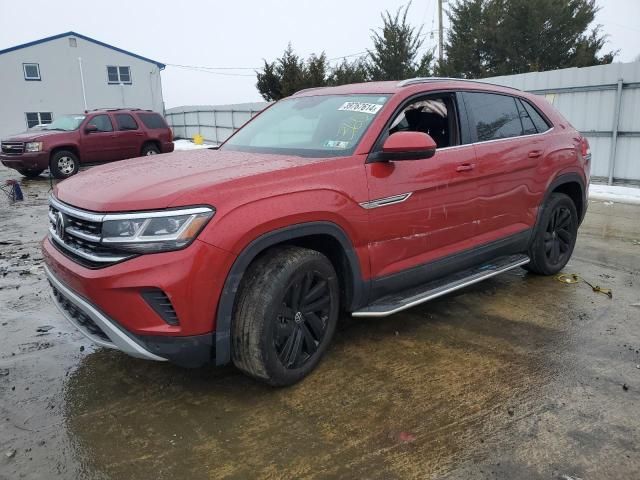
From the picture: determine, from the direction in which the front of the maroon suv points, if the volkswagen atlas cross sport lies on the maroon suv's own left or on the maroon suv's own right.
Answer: on the maroon suv's own left

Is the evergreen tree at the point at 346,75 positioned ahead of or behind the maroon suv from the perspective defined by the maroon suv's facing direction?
behind

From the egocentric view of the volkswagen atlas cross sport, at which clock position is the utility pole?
The utility pole is roughly at 5 o'clock from the volkswagen atlas cross sport.

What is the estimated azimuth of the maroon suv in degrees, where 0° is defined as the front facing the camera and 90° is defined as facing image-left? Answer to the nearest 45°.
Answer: approximately 45°

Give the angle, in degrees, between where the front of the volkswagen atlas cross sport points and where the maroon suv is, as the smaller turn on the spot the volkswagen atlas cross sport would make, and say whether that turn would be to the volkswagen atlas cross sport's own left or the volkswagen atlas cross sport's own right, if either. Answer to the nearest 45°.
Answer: approximately 90° to the volkswagen atlas cross sport's own right

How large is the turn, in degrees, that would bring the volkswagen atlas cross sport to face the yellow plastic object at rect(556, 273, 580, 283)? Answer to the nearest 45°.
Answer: approximately 180°

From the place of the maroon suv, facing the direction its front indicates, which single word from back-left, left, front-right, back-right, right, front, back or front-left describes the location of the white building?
back-right

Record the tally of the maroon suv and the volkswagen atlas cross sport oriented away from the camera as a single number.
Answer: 0

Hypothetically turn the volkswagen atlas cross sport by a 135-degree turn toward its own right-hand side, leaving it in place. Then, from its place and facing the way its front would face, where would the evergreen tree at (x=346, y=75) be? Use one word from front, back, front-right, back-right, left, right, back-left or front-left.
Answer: front

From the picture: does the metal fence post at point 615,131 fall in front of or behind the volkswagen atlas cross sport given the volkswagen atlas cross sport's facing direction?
behind

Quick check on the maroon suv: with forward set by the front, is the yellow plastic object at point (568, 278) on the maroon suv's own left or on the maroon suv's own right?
on the maroon suv's own left

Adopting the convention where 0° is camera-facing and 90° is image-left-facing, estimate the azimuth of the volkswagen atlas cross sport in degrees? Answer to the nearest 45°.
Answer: approximately 45°
